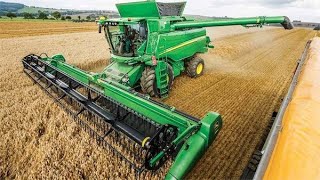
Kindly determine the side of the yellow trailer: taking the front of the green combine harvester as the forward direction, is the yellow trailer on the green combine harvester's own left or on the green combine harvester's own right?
on the green combine harvester's own left

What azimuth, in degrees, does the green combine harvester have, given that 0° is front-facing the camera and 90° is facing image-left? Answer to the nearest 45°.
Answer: approximately 45°
